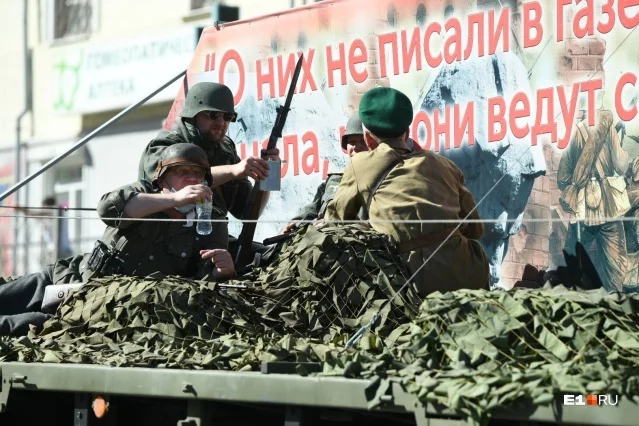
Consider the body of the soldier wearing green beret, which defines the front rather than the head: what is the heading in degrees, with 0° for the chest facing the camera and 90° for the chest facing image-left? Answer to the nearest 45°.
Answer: approximately 180°

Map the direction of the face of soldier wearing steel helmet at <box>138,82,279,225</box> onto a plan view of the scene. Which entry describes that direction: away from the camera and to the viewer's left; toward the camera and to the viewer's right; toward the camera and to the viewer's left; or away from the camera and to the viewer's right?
toward the camera and to the viewer's right

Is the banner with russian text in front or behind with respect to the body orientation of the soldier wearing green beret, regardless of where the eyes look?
in front

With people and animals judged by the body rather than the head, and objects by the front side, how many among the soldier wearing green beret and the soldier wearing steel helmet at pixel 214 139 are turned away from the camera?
1

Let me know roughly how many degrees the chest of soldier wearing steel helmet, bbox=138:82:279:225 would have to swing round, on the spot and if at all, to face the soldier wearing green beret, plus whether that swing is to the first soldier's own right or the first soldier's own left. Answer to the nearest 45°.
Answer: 0° — they already face them

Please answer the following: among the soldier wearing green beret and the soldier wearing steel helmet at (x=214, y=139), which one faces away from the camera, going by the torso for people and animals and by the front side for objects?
the soldier wearing green beret

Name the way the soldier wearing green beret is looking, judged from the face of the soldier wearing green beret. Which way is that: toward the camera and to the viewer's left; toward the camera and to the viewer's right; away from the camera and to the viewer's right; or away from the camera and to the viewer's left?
away from the camera and to the viewer's left

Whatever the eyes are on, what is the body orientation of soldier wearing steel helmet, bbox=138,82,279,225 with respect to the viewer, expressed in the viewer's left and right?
facing the viewer and to the right of the viewer

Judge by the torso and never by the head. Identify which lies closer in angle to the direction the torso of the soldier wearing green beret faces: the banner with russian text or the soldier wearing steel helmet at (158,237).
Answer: the banner with russian text
